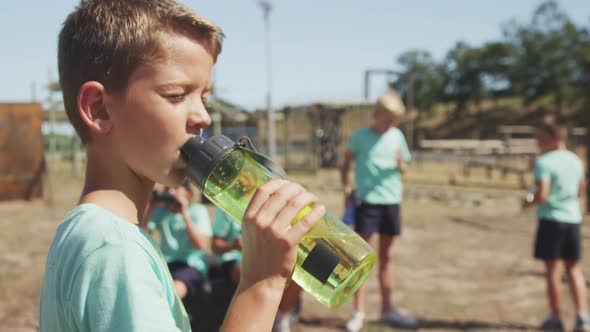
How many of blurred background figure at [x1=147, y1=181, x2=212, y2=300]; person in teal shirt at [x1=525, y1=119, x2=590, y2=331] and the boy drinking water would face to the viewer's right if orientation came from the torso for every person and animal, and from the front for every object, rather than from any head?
1

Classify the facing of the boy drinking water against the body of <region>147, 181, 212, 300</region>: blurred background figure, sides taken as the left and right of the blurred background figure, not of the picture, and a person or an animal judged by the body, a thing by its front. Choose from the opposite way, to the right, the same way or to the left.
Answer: to the left

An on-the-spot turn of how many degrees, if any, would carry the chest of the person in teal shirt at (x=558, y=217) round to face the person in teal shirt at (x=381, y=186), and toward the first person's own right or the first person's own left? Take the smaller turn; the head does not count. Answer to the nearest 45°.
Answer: approximately 45° to the first person's own left

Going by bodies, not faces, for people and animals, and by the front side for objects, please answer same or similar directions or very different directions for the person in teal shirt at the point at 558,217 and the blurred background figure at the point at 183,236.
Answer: very different directions

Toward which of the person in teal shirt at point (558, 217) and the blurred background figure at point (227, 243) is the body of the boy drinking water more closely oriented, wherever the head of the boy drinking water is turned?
the person in teal shirt

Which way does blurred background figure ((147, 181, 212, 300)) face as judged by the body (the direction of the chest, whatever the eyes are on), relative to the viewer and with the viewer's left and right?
facing the viewer

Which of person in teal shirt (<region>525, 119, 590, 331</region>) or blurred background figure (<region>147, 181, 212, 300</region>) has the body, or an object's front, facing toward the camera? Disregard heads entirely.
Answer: the blurred background figure

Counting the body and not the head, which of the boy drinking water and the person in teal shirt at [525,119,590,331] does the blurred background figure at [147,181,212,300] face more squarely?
the boy drinking water

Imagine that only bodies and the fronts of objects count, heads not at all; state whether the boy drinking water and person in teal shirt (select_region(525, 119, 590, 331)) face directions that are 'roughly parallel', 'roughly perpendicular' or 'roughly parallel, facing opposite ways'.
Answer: roughly perpendicular

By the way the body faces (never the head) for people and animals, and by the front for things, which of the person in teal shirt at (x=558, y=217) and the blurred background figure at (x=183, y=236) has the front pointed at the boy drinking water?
the blurred background figure

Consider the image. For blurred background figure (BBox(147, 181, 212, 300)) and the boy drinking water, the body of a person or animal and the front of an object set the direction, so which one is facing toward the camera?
the blurred background figure

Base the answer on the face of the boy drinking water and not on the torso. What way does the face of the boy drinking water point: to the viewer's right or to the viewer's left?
to the viewer's right

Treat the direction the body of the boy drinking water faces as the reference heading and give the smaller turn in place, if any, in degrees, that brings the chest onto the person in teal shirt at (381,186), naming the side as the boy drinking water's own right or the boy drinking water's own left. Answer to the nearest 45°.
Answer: approximately 45° to the boy drinking water's own left

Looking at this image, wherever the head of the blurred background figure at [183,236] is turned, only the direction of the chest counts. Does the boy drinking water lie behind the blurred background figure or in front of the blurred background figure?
in front

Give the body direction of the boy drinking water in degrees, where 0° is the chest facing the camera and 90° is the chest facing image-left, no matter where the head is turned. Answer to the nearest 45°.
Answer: approximately 270°
